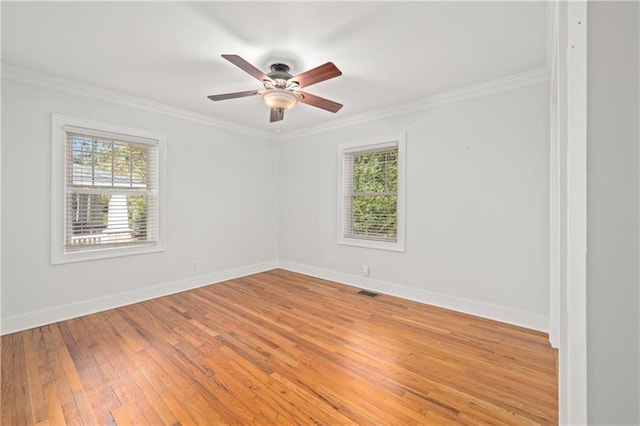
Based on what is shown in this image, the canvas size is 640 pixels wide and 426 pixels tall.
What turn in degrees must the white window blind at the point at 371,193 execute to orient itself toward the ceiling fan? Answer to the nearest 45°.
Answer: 0° — it already faces it

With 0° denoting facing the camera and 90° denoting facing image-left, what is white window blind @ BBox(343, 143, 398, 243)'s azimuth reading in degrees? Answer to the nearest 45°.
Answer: approximately 45°
